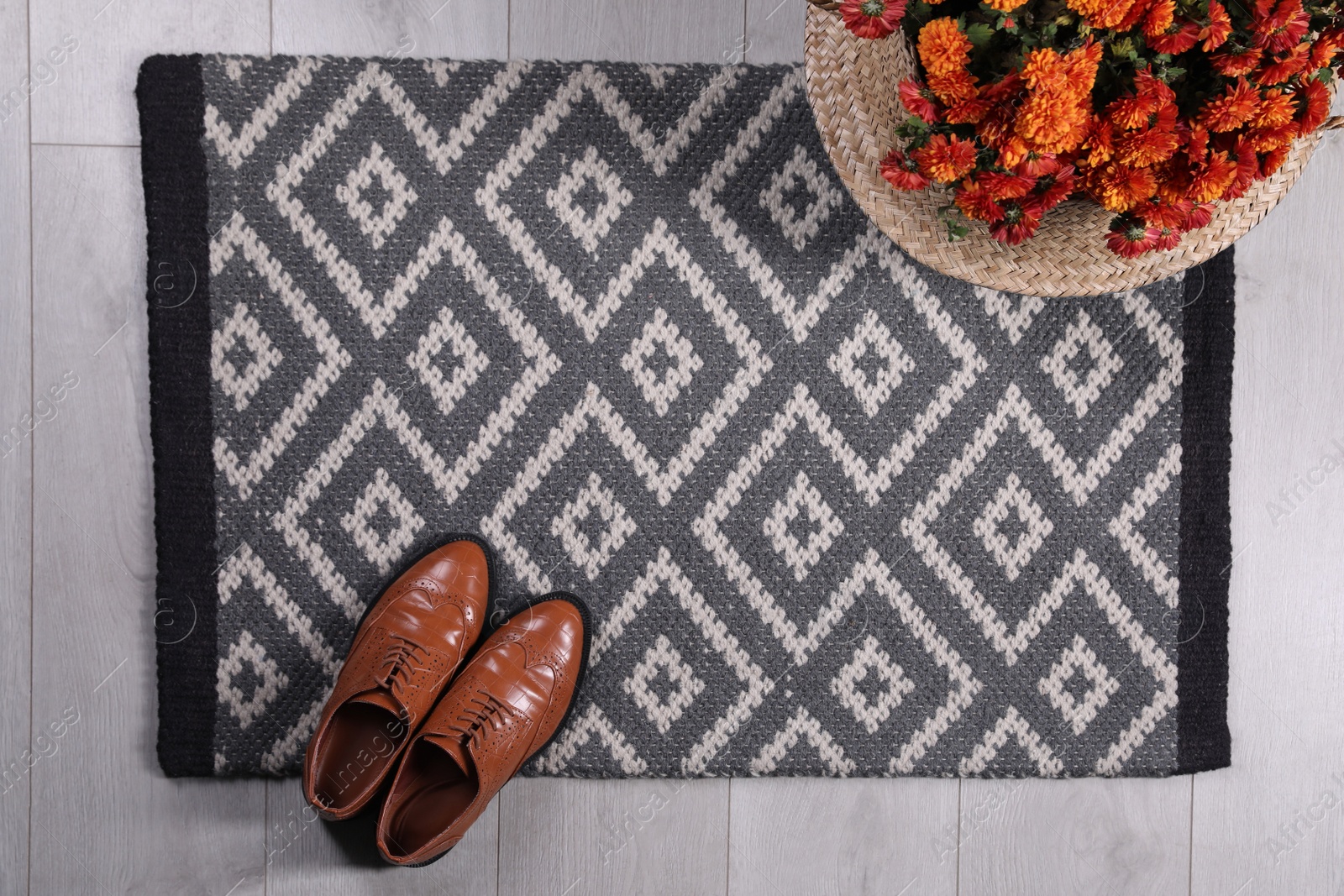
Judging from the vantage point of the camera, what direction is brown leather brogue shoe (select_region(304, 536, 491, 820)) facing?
facing away from the viewer and to the right of the viewer

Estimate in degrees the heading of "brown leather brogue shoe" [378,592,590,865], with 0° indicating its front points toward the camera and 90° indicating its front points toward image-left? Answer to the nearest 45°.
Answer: approximately 225°

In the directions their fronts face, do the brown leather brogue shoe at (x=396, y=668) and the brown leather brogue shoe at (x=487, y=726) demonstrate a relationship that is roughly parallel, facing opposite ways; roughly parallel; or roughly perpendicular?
roughly parallel
